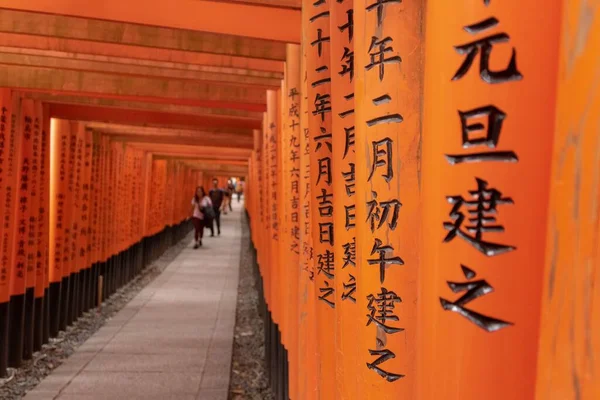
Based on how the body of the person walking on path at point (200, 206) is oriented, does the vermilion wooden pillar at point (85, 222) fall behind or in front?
in front

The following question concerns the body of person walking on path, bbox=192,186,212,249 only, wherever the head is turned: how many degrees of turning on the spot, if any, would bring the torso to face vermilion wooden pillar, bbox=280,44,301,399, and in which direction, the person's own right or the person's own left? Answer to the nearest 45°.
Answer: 0° — they already face it

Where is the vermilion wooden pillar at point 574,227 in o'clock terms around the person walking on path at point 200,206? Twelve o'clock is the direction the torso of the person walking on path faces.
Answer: The vermilion wooden pillar is roughly at 12 o'clock from the person walking on path.

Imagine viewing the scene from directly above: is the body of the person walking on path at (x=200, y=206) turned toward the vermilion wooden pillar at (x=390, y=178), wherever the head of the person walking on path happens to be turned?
yes

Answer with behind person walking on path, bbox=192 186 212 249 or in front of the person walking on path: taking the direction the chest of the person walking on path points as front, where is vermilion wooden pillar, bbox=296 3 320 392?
in front

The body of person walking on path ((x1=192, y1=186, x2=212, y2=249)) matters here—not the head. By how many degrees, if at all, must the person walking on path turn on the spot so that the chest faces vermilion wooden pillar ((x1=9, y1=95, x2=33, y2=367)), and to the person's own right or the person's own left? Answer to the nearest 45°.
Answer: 0° — they already face it

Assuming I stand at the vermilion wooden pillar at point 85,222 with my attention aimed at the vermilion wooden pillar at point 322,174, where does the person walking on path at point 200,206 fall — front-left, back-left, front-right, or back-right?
back-left

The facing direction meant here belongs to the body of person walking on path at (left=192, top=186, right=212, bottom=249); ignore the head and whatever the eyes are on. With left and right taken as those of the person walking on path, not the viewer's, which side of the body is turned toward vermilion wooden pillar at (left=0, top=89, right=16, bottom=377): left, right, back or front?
front

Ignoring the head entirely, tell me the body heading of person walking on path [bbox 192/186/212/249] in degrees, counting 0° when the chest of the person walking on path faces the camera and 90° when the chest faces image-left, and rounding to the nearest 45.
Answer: approximately 0°

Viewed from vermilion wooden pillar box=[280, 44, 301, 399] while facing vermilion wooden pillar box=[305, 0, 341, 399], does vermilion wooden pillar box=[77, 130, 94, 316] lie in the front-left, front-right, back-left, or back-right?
back-right

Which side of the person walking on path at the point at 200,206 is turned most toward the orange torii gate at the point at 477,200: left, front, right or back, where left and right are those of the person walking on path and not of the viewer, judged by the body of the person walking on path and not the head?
front
